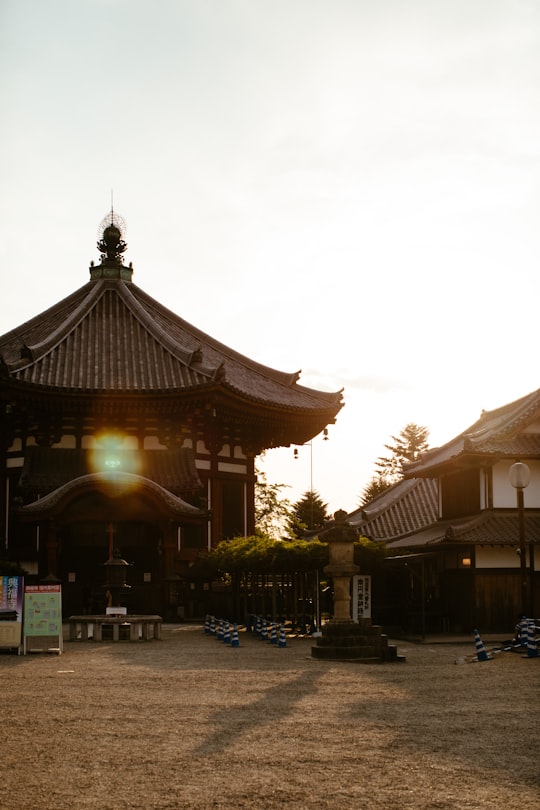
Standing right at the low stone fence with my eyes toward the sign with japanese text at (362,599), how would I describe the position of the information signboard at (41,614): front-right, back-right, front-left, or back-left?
back-right

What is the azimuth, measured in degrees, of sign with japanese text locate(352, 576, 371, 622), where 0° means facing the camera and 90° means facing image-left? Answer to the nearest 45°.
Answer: approximately 0°

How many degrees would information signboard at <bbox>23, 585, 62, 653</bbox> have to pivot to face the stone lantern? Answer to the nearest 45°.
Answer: approximately 45° to its left

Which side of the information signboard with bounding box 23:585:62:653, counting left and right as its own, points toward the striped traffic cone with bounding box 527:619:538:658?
left

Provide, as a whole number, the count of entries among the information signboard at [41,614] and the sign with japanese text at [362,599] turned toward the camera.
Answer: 2
